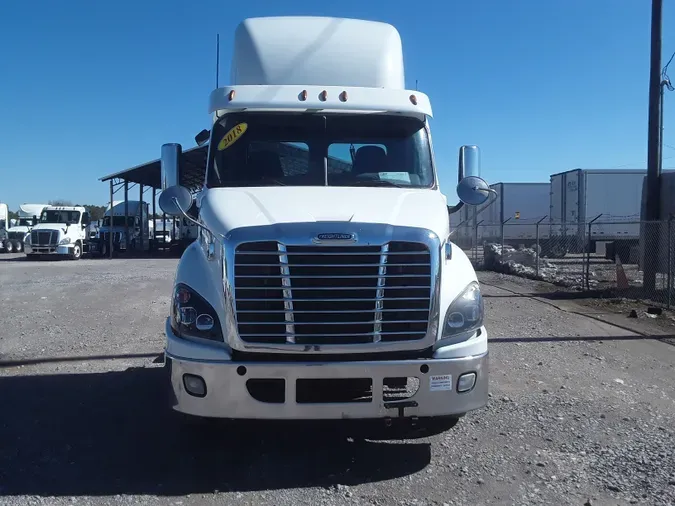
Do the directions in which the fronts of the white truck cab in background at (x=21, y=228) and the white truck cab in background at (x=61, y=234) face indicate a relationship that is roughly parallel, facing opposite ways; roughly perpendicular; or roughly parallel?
roughly parallel

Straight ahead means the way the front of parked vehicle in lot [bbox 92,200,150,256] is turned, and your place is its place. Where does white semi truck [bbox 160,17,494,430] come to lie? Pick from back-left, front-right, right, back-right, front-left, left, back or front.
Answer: front-left

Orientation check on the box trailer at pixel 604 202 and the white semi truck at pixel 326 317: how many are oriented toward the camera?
1

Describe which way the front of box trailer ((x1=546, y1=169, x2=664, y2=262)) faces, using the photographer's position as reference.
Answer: facing away from the viewer and to the right of the viewer

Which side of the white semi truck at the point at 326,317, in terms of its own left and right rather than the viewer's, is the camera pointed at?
front

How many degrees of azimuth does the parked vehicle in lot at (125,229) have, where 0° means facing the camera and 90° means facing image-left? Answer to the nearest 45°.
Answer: approximately 45°

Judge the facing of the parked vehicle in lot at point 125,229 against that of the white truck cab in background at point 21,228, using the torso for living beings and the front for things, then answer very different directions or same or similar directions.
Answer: same or similar directions

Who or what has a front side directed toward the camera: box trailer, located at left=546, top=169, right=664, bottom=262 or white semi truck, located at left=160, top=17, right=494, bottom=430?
the white semi truck

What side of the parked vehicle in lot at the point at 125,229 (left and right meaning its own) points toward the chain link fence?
left

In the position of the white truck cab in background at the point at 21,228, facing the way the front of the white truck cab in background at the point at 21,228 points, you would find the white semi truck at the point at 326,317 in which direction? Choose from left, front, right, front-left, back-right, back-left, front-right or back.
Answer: front-left

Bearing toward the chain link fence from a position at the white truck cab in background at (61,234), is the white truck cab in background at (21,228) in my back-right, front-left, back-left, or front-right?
back-left

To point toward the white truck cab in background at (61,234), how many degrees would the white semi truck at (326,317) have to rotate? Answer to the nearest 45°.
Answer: approximately 135° to its right

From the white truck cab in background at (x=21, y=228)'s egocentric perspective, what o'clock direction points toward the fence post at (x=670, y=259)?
The fence post is roughly at 10 o'clock from the white truck cab in background.

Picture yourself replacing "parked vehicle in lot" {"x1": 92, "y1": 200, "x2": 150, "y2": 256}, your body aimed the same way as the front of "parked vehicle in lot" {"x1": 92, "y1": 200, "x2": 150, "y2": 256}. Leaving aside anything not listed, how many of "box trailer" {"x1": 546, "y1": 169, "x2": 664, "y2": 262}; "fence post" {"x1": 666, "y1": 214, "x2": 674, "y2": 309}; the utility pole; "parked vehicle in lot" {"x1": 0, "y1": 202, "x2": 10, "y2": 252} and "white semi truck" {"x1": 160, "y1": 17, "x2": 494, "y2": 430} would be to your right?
1
